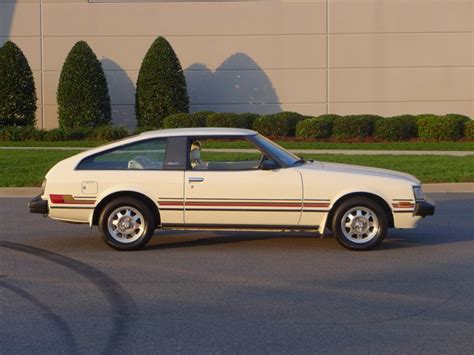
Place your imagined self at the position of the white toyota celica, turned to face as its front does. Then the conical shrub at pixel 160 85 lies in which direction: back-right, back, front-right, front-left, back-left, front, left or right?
left

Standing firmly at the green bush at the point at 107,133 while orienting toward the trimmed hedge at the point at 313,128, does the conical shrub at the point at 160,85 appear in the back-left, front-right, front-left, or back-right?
front-left

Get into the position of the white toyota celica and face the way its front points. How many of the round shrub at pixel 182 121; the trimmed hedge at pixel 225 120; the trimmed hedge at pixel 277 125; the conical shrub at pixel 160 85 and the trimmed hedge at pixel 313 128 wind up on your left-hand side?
5

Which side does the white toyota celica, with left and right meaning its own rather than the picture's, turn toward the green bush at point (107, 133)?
left

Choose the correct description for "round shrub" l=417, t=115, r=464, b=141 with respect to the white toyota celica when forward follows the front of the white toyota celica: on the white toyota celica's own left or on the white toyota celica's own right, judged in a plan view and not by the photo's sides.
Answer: on the white toyota celica's own left

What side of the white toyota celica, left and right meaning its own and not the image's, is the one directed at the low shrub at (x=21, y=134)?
left

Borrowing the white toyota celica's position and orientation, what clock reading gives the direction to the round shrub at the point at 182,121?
The round shrub is roughly at 9 o'clock from the white toyota celica.

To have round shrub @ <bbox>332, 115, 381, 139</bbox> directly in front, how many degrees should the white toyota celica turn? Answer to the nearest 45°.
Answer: approximately 90° to its left

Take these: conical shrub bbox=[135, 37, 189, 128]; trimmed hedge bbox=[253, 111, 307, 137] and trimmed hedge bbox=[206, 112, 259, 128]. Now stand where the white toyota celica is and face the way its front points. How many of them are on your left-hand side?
3

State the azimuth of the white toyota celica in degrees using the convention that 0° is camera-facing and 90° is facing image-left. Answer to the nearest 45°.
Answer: approximately 270°

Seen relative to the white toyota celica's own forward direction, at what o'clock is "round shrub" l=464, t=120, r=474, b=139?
The round shrub is roughly at 10 o'clock from the white toyota celica.

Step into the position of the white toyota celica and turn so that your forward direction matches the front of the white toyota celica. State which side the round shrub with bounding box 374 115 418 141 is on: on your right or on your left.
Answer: on your left

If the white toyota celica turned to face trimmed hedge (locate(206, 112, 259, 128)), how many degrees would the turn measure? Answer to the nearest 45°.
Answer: approximately 90° to its left
